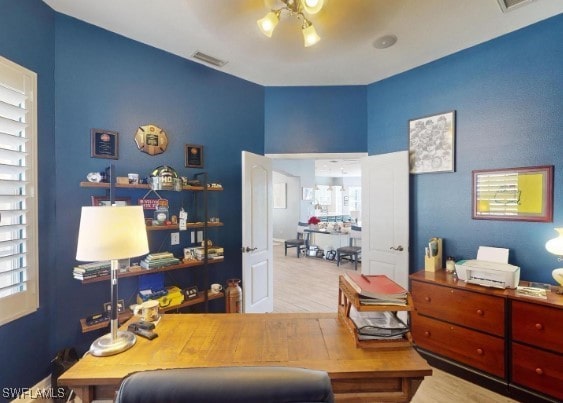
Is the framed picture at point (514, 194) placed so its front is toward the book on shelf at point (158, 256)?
yes

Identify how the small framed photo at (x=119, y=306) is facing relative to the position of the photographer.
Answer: facing the viewer and to the right of the viewer

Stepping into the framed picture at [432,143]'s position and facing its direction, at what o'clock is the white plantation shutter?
The white plantation shutter is roughly at 12 o'clock from the framed picture.

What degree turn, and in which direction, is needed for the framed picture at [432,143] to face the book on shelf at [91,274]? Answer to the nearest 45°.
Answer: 0° — it already faces it

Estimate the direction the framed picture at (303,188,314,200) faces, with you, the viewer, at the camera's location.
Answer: facing the viewer

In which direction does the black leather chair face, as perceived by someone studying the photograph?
facing away from the viewer

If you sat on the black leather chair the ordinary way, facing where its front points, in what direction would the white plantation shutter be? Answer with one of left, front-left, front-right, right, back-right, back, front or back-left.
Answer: front-left

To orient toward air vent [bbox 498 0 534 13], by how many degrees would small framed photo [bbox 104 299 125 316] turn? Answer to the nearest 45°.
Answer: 0° — it already faces it

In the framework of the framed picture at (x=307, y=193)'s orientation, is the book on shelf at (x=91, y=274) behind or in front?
in front

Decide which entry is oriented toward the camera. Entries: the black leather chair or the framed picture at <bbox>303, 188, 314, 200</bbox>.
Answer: the framed picture

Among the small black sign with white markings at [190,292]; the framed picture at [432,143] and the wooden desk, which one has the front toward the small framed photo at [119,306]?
the framed picture

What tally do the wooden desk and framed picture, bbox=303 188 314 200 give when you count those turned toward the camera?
2

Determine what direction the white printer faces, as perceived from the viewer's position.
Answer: facing the viewer and to the left of the viewer

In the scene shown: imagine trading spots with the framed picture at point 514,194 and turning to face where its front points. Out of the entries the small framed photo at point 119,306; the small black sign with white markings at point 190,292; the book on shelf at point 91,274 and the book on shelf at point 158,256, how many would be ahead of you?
4

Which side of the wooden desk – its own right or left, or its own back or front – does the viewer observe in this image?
front

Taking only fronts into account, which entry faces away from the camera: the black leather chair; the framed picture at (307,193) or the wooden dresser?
the black leather chair

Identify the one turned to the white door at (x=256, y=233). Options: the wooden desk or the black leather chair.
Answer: the black leather chair

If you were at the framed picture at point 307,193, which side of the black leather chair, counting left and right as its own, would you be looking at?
front
